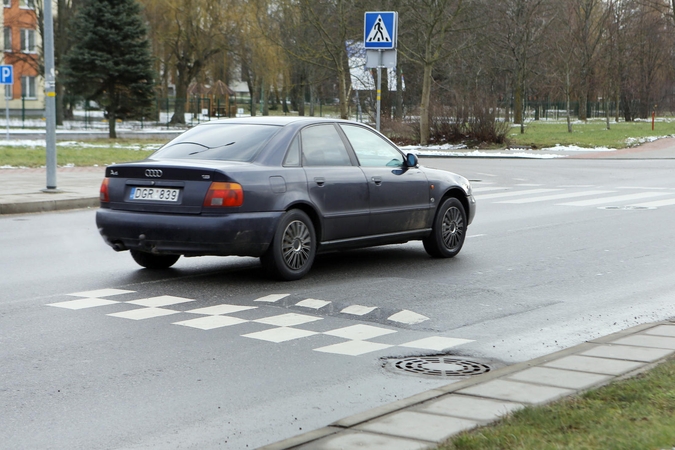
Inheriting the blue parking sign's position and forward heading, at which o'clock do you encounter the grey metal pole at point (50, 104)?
The grey metal pole is roughly at 12 o'clock from the blue parking sign.

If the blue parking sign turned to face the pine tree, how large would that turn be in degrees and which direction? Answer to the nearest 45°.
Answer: approximately 135° to its left

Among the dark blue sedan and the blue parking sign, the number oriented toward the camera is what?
1

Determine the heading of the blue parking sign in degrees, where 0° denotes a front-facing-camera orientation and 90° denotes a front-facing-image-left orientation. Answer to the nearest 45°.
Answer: approximately 0°

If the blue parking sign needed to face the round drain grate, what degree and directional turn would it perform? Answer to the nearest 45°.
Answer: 0° — it already faces it

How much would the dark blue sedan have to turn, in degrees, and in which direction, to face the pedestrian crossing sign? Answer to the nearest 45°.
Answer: approximately 45° to its left

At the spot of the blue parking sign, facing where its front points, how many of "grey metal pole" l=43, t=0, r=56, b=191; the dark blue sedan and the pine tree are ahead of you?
2

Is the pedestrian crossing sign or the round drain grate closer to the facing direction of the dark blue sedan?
the pedestrian crossing sign

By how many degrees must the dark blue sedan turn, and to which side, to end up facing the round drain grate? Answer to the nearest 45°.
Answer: approximately 135° to its right

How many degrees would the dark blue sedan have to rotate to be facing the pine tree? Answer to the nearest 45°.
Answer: approximately 45° to its left

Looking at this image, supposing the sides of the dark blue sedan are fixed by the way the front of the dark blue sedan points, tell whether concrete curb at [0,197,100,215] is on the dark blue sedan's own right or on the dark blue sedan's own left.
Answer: on the dark blue sedan's own left

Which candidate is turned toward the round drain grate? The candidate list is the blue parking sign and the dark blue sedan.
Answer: the blue parking sign

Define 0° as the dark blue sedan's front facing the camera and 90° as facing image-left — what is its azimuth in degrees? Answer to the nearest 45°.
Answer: approximately 225°

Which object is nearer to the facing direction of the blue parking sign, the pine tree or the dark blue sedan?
the dark blue sedan
